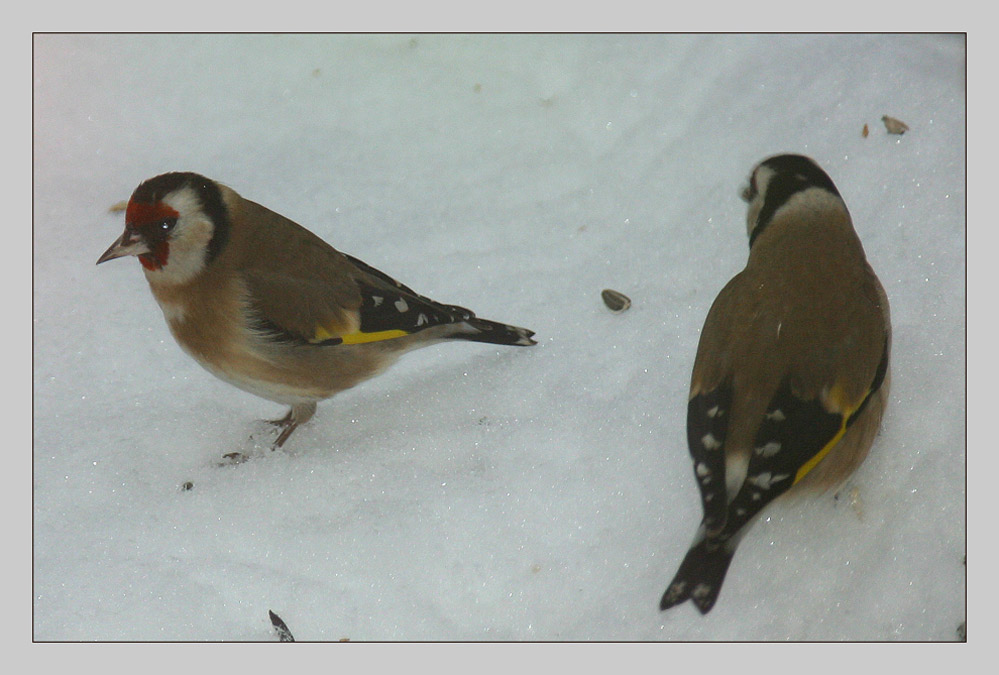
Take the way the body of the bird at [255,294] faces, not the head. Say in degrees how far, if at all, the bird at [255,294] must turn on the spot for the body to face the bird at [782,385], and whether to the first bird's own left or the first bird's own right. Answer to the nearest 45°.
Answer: approximately 135° to the first bird's own left

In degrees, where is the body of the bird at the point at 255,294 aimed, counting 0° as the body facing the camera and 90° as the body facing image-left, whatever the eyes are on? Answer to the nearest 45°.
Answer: approximately 90°
